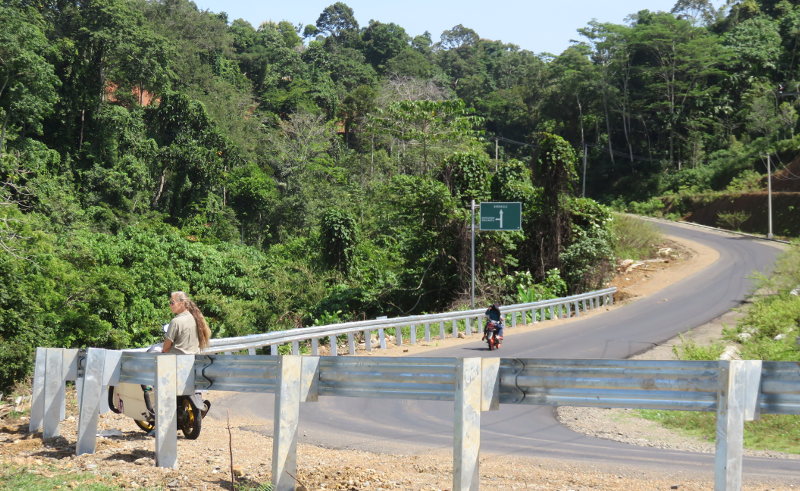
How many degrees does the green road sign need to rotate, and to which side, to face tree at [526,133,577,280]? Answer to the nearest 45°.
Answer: approximately 180°

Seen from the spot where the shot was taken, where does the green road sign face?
facing the viewer

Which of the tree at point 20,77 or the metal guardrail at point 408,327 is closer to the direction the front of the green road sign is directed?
the metal guardrail

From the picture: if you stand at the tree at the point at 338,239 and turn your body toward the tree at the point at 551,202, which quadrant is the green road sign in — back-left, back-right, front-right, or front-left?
front-right
